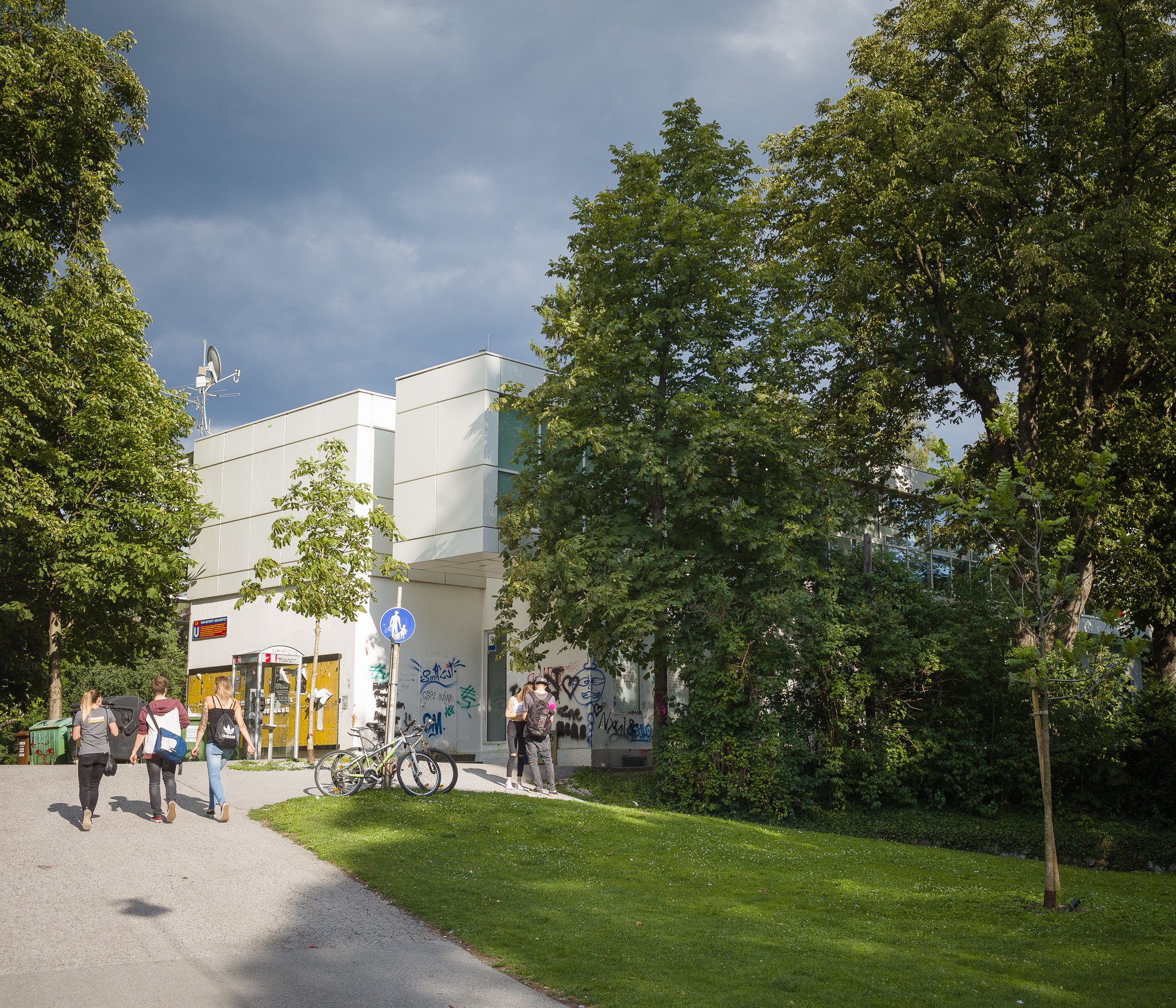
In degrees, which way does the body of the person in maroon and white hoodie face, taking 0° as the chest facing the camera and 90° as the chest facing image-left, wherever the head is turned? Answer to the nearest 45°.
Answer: approximately 180°

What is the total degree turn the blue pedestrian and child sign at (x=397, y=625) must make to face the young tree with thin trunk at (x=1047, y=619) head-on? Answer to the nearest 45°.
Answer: approximately 45° to its left

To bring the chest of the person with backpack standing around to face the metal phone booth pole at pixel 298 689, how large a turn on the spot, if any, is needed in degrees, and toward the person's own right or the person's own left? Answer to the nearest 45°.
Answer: approximately 45° to the person's own left

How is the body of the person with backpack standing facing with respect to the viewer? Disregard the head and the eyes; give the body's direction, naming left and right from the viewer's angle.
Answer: facing away from the viewer

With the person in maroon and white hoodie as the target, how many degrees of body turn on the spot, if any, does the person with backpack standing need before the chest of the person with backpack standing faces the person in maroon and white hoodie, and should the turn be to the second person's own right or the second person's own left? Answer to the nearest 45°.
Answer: approximately 135° to the second person's own left

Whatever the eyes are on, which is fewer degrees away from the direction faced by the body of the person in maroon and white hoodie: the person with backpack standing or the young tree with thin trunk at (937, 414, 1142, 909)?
the person with backpack standing

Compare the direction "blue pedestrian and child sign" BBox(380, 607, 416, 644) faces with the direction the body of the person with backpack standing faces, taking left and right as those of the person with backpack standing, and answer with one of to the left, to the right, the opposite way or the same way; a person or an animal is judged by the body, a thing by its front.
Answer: the opposite way

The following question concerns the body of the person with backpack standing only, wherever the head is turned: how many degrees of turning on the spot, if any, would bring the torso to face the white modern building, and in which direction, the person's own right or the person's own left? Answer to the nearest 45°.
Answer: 0° — they already face it

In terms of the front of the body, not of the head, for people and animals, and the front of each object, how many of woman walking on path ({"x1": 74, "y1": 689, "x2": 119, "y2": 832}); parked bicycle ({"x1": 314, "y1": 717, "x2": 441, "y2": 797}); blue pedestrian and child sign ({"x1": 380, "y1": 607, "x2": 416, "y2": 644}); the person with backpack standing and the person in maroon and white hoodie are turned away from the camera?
3

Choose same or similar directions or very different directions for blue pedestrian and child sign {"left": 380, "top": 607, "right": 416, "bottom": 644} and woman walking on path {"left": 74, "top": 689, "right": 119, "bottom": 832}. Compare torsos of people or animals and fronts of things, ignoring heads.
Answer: very different directions

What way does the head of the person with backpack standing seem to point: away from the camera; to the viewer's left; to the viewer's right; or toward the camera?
away from the camera

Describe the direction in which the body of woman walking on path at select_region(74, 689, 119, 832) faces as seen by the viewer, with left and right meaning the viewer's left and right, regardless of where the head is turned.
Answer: facing away from the viewer
